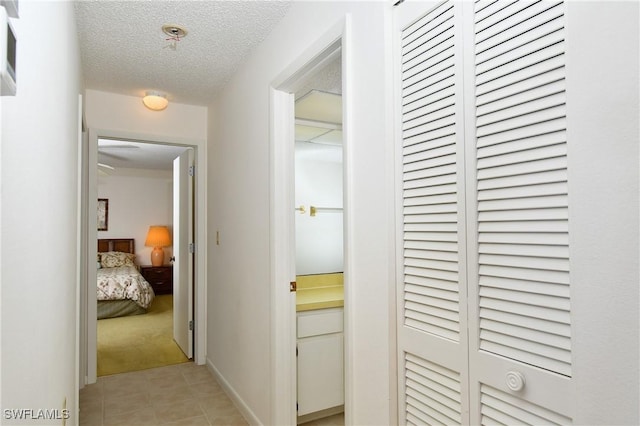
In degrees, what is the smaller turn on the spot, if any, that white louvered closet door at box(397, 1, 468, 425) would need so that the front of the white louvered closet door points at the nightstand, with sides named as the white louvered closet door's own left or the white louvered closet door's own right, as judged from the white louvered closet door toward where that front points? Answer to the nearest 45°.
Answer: approximately 90° to the white louvered closet door's own right

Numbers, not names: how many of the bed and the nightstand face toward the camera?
2

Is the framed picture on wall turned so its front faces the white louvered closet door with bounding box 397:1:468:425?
yes

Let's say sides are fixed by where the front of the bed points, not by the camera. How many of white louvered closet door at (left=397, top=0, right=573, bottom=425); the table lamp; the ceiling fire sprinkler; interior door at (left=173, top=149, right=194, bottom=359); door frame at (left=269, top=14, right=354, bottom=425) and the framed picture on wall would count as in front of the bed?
4

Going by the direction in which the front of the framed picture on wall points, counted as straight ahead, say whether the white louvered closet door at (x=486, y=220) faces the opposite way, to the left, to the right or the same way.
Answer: to the right

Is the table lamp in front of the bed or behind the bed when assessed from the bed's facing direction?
behind

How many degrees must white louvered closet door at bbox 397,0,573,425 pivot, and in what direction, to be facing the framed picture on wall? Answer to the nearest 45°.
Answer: approximately 90° to its right

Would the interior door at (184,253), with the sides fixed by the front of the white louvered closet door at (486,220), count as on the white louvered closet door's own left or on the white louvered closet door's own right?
on the white louvered closet door's own right

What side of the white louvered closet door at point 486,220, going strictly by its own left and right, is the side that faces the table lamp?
right

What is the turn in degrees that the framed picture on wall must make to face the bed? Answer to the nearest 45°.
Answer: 0° — it already faces it

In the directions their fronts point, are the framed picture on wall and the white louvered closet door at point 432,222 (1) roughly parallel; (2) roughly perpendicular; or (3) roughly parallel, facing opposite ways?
roughly perpendicular

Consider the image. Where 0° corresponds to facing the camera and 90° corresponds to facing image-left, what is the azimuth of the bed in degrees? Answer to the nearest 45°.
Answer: approximately 0°
